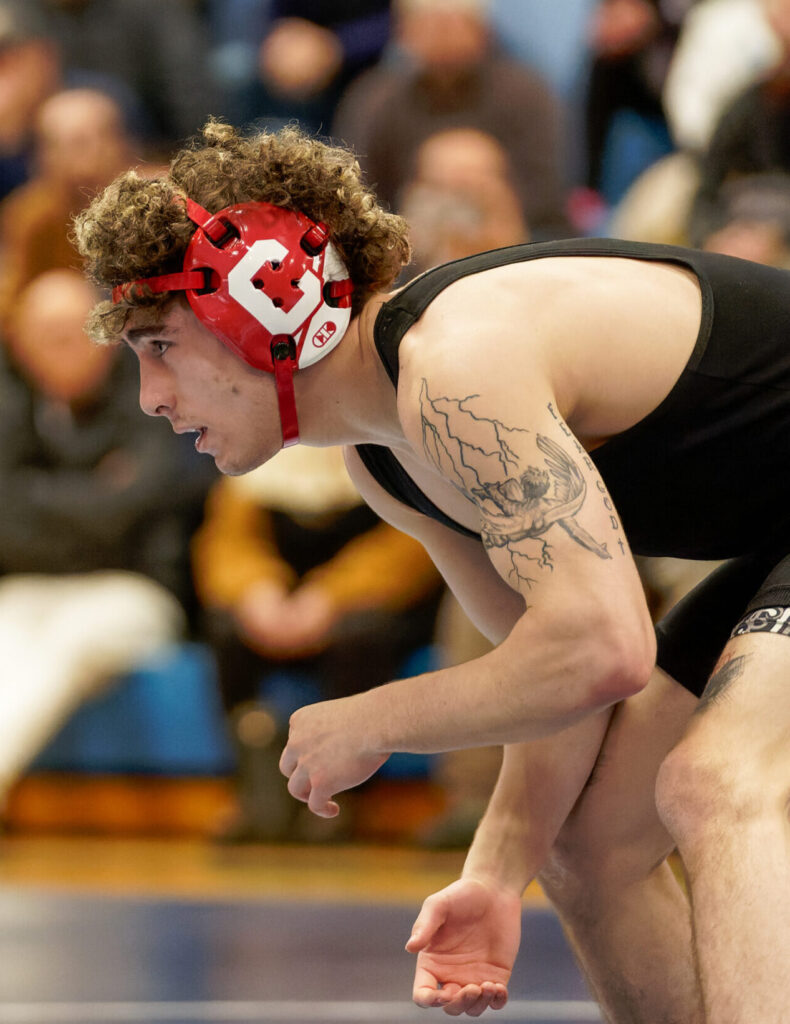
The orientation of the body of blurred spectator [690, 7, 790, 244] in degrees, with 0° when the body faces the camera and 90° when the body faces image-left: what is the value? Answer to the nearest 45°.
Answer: approximately 0°

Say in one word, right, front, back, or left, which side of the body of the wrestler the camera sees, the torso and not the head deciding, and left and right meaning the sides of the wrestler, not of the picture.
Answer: left

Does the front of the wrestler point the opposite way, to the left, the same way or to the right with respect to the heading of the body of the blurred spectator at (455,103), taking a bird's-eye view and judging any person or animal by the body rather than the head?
to the right

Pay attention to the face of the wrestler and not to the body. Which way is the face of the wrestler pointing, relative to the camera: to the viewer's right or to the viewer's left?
to the viewer's left

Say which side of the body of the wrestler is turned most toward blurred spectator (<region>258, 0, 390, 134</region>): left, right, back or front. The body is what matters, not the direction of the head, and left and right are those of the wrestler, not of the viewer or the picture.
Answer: right

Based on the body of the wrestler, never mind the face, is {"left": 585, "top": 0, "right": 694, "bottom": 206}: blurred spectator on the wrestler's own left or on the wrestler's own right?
on the wrestler's own right

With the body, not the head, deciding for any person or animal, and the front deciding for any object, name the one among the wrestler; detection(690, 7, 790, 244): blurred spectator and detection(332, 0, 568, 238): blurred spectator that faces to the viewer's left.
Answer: the wrestler

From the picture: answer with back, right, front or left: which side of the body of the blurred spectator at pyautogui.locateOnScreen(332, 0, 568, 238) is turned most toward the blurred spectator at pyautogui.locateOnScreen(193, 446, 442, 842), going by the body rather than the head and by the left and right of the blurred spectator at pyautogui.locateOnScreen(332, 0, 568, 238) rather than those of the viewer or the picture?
front

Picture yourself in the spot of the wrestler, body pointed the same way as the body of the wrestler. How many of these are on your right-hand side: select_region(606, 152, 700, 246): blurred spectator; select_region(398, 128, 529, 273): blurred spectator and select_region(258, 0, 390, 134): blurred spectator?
3
